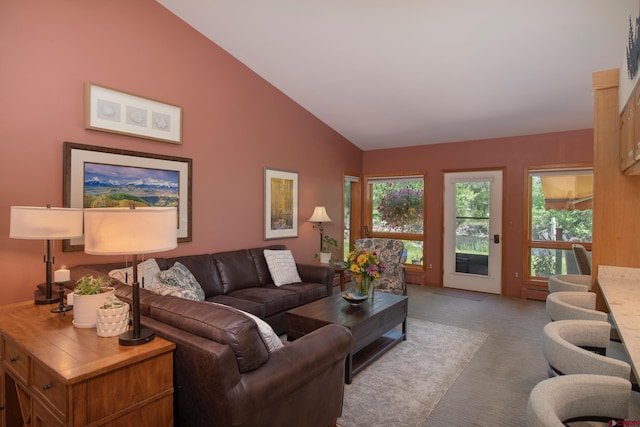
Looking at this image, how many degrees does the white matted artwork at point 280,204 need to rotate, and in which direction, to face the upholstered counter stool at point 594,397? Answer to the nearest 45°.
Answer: approximately 45° to its right

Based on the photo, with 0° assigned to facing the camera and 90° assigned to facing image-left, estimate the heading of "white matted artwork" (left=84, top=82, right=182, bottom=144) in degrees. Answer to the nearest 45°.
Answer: approximately 315°

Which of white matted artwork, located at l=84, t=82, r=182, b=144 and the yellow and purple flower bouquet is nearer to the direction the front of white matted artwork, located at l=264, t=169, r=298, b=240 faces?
the yellow and purple flower bouquet

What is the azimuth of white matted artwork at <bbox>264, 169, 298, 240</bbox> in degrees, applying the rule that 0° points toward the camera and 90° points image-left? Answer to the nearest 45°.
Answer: approximately 315°

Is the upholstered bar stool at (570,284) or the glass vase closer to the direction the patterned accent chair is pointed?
the glass vase

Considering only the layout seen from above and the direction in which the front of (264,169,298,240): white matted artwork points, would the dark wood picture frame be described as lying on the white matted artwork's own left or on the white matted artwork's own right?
on the white matted artwork's own right

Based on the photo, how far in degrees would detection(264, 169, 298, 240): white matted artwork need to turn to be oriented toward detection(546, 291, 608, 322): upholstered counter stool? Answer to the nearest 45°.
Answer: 0° — it already faces it

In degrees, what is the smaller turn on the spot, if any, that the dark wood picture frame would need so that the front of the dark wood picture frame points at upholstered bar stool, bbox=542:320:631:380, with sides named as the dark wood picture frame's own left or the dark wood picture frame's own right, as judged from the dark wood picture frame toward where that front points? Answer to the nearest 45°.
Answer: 0° — it already faces it
